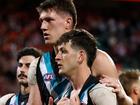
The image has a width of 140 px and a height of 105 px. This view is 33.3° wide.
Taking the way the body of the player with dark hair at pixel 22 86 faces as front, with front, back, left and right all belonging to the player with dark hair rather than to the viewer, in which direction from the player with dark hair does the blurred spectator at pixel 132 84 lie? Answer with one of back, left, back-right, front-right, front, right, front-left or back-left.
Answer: left
